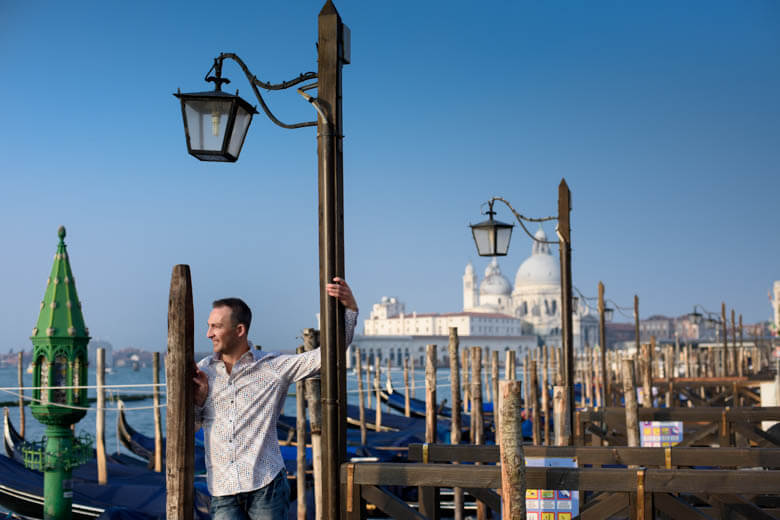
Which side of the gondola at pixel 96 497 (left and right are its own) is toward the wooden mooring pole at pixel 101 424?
right

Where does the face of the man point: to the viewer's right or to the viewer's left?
to the viewer's left

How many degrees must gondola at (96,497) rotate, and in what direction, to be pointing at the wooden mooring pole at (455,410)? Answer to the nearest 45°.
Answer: approximately 180°

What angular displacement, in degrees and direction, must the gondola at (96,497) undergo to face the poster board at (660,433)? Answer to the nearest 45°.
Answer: approximately 135° to its left

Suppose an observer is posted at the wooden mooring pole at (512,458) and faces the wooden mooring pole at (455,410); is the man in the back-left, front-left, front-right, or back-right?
back-left

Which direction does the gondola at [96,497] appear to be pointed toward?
to the viewer's left
